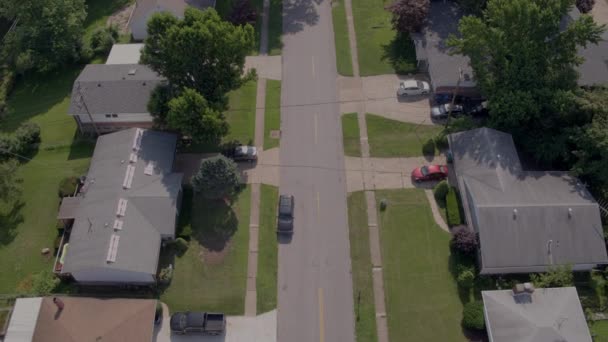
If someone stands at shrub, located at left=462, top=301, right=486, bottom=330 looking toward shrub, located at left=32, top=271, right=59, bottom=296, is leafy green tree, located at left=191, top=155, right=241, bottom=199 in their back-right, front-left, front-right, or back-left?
front-right

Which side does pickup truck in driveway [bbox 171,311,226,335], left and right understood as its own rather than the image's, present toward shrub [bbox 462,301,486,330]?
back

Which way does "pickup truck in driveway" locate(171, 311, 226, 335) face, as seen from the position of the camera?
facing to the left of the viewer

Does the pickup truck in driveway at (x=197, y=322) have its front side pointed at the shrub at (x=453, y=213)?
no

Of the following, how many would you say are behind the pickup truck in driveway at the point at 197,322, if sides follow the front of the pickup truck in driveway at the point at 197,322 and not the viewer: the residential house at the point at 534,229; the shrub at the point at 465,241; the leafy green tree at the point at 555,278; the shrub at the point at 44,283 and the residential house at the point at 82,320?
3

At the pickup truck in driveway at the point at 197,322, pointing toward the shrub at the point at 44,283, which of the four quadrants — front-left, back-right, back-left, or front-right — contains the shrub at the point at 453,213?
back-right

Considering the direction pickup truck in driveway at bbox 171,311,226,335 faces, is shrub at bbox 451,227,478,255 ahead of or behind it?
behind

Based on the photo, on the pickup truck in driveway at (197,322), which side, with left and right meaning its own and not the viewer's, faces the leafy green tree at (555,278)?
back

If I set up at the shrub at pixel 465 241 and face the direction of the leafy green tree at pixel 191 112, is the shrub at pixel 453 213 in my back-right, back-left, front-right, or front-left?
front-right

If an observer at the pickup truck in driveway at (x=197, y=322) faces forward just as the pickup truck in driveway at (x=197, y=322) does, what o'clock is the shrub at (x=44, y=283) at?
The shrub is roughly at 1 o'clock from the pickup truck in driveway.

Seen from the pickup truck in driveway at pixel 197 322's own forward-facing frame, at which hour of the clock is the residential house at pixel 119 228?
The residential house is roughly at 2 o'clock from the pickup truck in driveway.

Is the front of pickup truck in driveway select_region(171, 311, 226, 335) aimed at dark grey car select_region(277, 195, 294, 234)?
no
